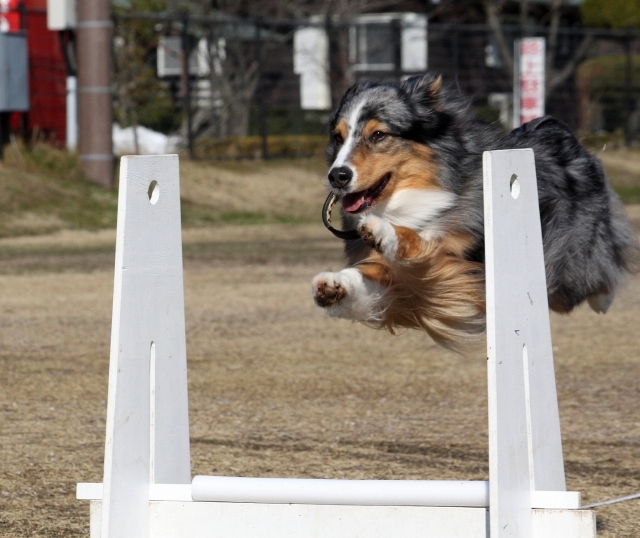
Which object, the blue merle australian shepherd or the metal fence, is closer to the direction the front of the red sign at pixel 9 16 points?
the blue merle australian shepherd

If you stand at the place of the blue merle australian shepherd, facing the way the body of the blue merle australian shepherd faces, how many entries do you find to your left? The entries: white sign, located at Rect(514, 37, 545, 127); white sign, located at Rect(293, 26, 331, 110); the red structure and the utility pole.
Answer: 0

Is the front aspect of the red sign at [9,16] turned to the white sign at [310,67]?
no

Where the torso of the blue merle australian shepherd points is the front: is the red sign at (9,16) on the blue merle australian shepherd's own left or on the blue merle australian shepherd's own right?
on the blue merle australian shepherd's own right

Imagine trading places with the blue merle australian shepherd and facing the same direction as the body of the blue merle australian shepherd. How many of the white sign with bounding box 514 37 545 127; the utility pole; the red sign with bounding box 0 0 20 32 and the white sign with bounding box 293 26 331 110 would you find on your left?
0

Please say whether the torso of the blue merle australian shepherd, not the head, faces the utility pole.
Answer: no

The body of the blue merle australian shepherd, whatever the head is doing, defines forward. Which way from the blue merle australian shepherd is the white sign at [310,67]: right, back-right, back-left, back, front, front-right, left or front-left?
back-right

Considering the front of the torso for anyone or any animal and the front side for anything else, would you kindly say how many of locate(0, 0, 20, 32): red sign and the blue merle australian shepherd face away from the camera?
0

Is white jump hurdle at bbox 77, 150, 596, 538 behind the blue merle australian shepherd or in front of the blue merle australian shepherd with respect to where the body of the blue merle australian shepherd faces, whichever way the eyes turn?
in front

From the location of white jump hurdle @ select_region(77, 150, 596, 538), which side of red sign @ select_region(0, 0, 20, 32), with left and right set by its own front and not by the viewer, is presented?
front

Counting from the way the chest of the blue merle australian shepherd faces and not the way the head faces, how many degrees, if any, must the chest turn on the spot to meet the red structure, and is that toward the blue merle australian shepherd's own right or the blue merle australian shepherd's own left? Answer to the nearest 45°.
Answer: approximately 90° to the blue merle australian shepherd's own right

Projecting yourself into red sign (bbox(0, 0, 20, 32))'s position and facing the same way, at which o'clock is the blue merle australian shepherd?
The blue merle australian shepherd is roughly at 12 o'clock from the red sign.

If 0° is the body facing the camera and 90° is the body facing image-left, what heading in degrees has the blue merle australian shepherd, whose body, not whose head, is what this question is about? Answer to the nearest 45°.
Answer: approximately 45°

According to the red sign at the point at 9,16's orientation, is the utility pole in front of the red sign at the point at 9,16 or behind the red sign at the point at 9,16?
in front

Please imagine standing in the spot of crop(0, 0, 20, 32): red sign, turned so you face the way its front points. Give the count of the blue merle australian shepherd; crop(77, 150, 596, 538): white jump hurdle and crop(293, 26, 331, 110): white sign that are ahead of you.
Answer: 2

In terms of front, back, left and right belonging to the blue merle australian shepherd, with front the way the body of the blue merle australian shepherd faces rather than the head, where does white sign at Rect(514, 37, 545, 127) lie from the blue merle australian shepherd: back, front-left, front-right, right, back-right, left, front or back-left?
back-right

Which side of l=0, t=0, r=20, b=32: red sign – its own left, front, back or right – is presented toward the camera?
front
